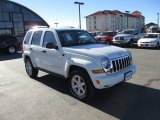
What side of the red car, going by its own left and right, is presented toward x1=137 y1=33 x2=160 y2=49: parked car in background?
left

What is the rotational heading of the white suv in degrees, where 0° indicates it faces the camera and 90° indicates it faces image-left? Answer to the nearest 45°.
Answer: approximately 315°

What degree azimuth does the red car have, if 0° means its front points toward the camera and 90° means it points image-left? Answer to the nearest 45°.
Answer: approximately 45°

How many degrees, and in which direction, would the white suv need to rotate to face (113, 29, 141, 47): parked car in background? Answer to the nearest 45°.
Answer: approximately 135° to its left

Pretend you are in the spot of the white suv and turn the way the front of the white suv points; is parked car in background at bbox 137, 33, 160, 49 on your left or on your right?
on your left

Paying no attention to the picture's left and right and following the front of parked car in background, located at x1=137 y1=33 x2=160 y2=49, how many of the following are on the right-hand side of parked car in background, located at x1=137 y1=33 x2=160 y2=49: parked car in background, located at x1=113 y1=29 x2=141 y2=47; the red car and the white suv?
2

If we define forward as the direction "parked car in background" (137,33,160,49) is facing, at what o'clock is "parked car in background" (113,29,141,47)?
"parked car in background" (113,29,141,47) is roughly at 3 o'clock from "parked car in background" (137,33,160,49).

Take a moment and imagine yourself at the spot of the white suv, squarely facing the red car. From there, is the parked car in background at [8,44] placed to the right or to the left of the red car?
left

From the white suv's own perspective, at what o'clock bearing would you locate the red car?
The red car is roughly at 8 o'clock from the white suv.
